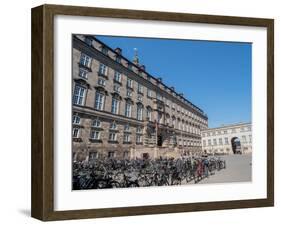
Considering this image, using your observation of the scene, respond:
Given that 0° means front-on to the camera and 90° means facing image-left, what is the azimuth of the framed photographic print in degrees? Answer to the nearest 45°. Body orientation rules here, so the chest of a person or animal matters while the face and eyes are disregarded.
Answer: approximately 315°
